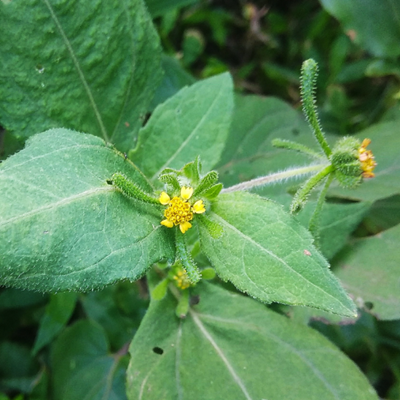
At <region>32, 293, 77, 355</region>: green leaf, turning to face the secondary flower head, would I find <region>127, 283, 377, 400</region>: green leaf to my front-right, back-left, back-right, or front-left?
front-right

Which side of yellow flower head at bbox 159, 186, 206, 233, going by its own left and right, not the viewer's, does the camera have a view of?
front

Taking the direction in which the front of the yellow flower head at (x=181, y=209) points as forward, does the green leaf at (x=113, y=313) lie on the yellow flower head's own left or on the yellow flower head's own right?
on the yellow flower head's own right

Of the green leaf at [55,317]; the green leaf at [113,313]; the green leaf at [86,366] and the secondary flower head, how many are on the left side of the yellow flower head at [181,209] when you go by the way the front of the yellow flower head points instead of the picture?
1

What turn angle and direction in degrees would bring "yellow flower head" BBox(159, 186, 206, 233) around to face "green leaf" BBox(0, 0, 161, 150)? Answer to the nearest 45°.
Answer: approximately 180°

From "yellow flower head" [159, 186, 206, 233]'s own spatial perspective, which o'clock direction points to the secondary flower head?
The secondary flower head is roughly at 9 o'clock from the yellow flower head.

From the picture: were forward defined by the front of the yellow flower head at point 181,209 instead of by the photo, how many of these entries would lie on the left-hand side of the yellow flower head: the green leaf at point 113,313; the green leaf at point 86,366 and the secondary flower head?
1

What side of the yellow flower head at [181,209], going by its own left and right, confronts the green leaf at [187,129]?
back

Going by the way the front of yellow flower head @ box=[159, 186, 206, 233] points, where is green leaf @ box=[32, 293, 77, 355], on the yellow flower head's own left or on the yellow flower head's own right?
on the yellow flower head's own right
